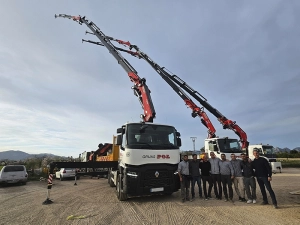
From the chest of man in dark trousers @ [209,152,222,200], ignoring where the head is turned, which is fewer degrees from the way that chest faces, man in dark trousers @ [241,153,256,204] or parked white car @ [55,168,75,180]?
the man in dark trousers

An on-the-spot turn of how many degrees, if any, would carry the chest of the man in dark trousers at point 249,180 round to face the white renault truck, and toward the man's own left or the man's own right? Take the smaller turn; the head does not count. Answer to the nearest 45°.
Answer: approximately 45° to the man's own right

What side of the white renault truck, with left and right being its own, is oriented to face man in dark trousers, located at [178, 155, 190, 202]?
front

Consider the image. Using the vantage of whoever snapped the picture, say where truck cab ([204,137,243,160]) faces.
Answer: facing the viewer and to the right of the viewer

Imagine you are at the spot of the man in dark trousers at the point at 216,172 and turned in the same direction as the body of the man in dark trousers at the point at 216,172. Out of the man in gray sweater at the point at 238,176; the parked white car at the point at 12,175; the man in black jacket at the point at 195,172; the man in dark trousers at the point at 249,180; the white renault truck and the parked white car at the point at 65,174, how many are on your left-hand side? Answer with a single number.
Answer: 2

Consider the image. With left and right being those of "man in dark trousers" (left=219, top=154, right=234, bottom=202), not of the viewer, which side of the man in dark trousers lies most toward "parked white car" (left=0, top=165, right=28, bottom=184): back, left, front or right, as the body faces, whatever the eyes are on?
right

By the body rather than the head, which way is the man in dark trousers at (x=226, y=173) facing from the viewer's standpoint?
toward the camera

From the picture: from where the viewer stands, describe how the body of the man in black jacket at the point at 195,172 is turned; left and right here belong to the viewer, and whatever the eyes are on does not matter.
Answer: facing the viewer

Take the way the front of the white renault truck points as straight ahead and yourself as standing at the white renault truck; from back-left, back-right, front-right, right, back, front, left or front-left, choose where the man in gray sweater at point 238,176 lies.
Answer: left

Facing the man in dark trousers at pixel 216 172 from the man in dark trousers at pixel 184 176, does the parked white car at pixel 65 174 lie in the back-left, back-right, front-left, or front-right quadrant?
back-left
